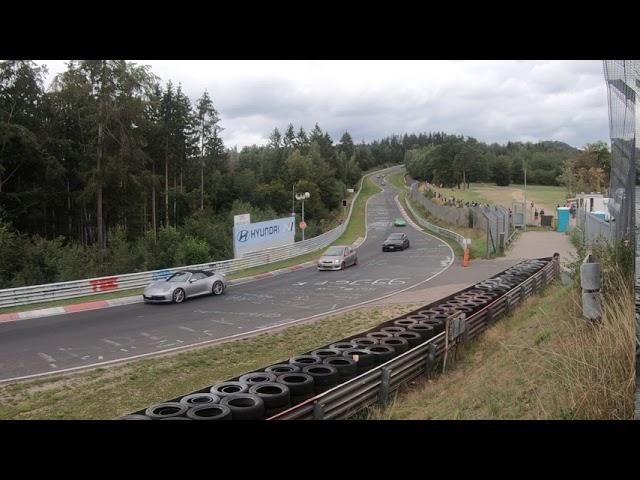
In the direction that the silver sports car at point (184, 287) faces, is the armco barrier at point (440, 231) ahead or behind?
behind

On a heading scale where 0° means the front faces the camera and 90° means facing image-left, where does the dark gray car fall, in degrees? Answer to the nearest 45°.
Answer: approximately 45°

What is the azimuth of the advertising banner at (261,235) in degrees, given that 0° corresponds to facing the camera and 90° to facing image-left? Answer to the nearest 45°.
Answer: approximately 315°

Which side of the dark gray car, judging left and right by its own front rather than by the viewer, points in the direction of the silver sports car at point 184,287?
front

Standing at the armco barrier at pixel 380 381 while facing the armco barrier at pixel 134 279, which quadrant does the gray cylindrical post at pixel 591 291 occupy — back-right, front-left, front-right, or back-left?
back-right

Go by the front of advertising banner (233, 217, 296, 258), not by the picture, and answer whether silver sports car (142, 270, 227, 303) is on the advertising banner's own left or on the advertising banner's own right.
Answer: on the advertising banner's own right

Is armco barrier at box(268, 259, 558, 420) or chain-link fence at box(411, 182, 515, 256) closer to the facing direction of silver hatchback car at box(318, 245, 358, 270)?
the armco barrier

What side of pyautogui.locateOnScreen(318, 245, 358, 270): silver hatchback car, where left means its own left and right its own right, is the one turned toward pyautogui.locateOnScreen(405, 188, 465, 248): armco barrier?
back

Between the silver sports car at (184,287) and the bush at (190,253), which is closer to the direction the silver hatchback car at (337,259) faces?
the silver sports car
